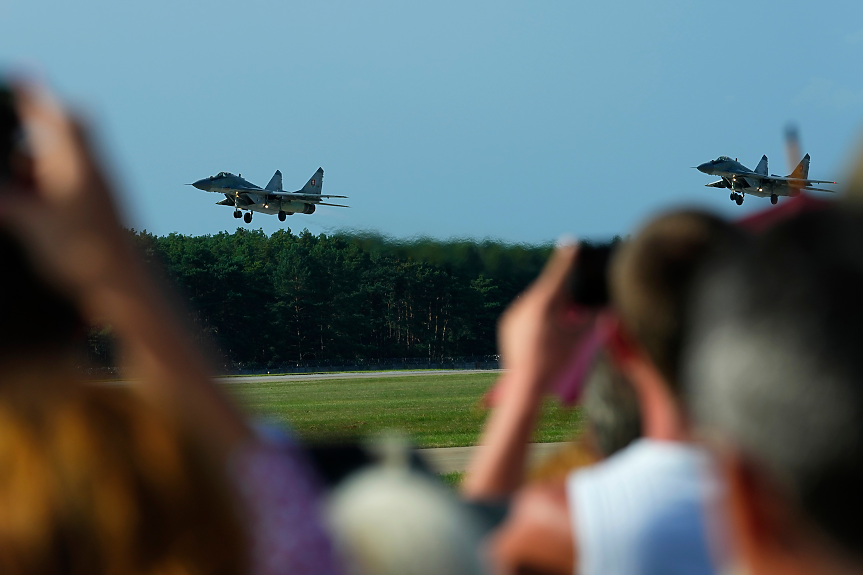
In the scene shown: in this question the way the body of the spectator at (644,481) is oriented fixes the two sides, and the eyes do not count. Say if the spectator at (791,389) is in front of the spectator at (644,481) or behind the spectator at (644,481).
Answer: behind

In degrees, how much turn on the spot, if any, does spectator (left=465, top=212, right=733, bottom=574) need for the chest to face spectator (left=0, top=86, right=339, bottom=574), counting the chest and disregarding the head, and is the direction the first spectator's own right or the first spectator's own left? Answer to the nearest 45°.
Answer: approximately 90° to the first spectator's own left

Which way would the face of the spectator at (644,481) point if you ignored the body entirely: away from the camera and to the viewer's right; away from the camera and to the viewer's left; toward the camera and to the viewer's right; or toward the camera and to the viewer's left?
away from the camera and to the viewer's left

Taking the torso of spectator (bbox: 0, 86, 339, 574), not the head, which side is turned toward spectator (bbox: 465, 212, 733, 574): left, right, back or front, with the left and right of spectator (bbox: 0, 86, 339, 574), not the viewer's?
right

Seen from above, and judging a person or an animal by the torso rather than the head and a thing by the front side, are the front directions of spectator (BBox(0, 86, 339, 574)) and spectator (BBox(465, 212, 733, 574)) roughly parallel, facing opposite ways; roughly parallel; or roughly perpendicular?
roughly parallel

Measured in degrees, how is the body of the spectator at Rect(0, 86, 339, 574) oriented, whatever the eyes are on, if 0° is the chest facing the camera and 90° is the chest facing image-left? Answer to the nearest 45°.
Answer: approximately 180°

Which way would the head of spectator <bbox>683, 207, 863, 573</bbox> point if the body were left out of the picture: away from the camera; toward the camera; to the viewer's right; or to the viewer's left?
away from the camera

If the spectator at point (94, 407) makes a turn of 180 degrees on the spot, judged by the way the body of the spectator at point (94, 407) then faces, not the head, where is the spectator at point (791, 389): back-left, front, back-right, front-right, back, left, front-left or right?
front-left

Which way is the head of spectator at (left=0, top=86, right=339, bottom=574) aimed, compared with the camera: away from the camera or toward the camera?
away from the camera

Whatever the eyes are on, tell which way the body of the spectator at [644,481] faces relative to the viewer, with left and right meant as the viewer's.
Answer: facing away from the viewer and to the left of the viewer

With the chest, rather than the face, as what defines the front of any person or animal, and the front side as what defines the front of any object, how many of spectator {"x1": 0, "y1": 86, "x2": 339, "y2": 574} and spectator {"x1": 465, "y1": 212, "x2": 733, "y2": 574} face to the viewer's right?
0
